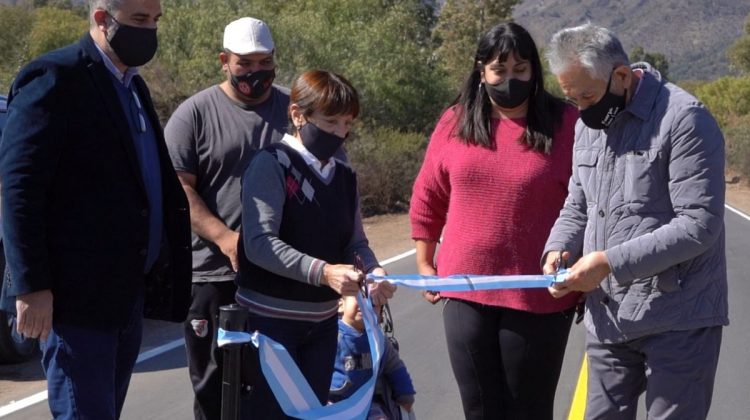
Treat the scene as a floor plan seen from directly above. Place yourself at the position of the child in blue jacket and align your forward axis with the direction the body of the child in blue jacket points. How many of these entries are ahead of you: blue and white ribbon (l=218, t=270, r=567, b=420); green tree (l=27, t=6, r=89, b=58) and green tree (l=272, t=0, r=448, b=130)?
1

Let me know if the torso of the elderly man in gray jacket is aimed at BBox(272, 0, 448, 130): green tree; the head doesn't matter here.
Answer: no

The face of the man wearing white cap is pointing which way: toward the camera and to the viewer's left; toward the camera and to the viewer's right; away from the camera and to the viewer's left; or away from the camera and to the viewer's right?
toward the camera and to the viewer's right

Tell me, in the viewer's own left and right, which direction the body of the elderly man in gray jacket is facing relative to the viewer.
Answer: facing the viewer and to the left of the viewer

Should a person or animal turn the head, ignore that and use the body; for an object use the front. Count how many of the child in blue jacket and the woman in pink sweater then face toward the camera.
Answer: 2

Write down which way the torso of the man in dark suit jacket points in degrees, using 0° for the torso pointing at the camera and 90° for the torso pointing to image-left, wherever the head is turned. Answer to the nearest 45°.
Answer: approximately 315°

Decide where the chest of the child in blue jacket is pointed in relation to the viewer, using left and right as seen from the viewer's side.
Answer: facing the viewer

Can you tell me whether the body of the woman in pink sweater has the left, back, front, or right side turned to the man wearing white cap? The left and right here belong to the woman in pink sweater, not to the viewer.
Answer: right

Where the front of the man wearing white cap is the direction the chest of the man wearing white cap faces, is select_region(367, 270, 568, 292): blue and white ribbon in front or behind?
in front

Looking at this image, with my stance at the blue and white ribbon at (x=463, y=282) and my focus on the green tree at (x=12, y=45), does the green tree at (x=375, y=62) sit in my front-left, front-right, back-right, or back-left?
front-right

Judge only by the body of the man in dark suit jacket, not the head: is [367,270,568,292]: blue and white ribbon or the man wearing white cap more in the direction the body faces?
the blue and white ribbon

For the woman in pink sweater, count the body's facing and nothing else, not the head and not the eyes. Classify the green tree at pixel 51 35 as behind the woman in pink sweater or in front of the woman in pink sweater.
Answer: behind

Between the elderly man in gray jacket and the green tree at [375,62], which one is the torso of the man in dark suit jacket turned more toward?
the elderly man in gray jacket

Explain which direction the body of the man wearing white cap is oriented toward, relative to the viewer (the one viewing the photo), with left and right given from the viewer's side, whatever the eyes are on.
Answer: facing the viewer and to the right of the viewer

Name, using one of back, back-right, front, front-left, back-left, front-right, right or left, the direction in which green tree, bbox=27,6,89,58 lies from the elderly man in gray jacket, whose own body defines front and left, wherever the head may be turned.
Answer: right
